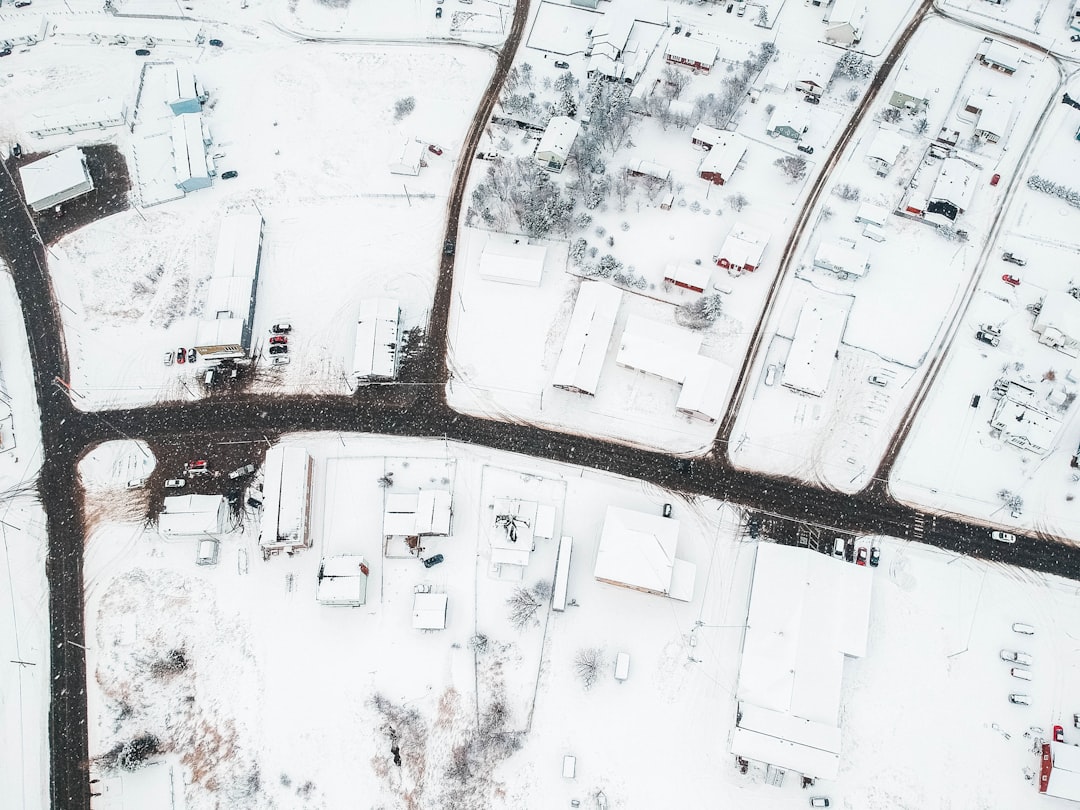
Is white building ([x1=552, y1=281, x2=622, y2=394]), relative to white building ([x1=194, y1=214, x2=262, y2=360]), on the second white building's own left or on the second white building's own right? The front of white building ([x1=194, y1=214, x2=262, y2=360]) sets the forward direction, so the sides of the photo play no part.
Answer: on the second white building's own left

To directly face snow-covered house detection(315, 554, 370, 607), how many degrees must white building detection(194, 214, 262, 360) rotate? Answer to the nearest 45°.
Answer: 0° — it already faces it

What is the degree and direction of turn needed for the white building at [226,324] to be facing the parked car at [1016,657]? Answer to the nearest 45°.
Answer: approximately 45° to its left

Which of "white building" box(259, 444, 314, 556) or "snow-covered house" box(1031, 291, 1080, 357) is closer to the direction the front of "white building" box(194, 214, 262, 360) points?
the white building

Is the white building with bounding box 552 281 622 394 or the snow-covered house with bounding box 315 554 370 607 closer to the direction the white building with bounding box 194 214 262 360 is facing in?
the snow-covered house

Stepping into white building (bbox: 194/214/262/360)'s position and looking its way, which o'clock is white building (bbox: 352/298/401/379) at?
white building (bbox: 352/298/401/379) is roughly at 10 o'clock from white building (bbox: 194/214/262/360).

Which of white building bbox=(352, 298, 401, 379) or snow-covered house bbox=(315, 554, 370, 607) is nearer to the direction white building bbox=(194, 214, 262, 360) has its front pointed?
the snow-covered house

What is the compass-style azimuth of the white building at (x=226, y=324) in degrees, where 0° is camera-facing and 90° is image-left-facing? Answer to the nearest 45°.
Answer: approximately 0°

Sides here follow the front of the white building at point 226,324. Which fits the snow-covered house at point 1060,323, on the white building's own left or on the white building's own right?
on the white building's own left

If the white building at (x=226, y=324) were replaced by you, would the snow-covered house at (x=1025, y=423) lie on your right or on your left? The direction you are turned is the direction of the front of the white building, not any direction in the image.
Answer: on your left

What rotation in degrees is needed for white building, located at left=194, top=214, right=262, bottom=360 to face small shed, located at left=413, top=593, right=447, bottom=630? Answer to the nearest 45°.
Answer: approximately 45° to its left

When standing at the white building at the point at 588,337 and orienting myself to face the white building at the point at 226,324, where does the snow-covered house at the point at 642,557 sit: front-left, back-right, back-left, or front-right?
back-left
